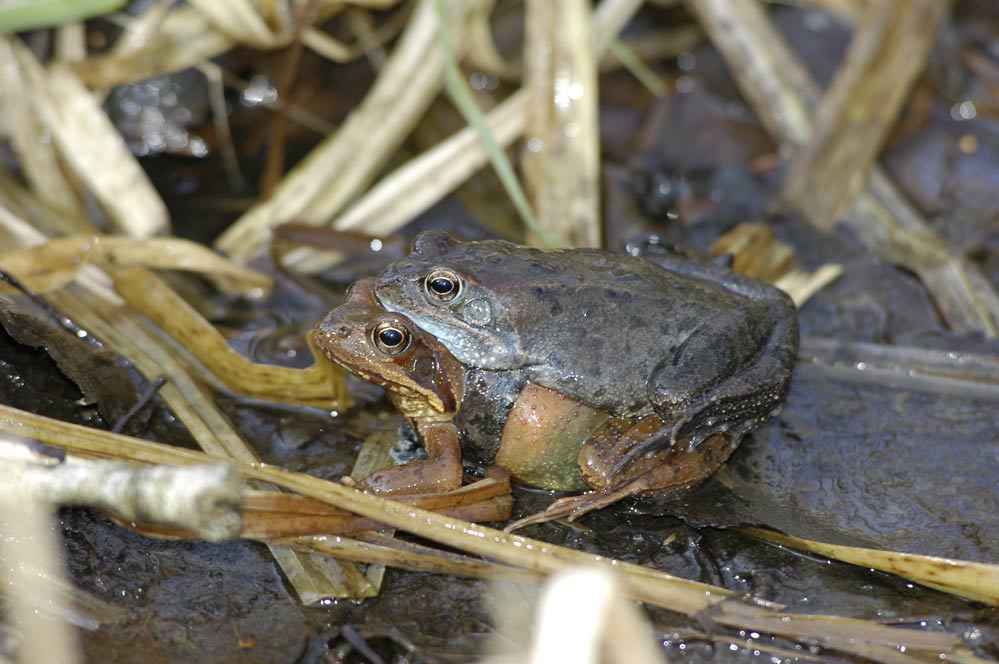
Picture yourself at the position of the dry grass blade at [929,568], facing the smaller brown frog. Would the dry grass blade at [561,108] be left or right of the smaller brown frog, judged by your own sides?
right

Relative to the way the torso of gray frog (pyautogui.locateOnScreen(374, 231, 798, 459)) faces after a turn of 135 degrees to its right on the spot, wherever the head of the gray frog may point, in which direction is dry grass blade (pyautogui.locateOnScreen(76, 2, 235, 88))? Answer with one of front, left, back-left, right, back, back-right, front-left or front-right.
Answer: left

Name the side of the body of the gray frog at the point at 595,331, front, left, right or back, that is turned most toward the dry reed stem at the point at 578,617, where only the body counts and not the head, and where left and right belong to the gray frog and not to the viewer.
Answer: left

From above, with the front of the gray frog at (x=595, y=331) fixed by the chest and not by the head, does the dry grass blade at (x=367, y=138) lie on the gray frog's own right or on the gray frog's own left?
on the gray frog's own right

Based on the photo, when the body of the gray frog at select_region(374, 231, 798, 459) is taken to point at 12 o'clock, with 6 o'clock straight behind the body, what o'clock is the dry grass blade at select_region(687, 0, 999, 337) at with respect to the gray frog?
The dry grass blade is roughly at 4 o'clock from the gray frog.

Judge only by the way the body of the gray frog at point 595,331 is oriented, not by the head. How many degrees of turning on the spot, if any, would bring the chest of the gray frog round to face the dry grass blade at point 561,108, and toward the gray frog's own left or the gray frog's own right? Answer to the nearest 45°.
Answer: approximately 90° to the gray frog's own right

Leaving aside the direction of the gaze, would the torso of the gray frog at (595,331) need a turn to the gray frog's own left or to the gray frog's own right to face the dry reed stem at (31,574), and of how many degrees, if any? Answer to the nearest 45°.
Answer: approximately 45° to the gray frog's own left

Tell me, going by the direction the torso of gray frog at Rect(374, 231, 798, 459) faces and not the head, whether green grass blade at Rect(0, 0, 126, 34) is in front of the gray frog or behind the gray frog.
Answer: in front

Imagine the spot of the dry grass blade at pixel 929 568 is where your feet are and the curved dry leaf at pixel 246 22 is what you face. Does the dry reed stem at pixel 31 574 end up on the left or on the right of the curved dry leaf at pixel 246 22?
left

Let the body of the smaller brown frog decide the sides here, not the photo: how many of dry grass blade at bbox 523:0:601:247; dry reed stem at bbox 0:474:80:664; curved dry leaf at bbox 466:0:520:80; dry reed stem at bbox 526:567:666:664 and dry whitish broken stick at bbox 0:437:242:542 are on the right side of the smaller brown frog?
2

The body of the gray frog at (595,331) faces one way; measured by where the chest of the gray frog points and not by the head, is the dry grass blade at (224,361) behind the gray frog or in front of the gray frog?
in front

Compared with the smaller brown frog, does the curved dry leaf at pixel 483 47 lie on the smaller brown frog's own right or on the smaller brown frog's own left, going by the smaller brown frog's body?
on the smaller brown frog's own right

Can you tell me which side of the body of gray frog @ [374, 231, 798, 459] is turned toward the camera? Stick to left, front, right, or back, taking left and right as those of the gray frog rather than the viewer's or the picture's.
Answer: left

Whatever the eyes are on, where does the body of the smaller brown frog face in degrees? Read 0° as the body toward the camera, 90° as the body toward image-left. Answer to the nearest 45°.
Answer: approximately 90°

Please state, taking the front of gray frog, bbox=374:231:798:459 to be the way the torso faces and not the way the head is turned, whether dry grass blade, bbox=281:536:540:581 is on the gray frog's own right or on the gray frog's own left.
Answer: on the gray frog's own left
